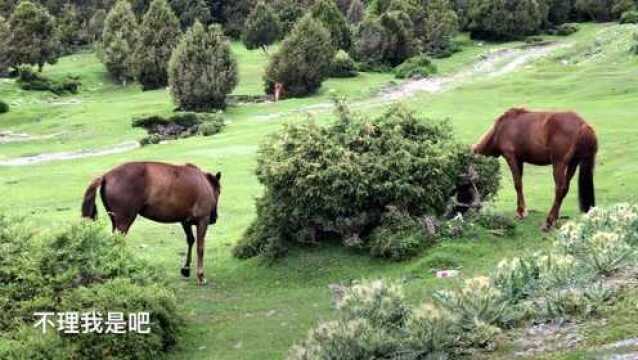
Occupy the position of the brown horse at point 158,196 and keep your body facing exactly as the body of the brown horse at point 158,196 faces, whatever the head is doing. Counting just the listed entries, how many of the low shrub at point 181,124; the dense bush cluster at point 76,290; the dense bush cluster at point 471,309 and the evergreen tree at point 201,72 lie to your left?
2

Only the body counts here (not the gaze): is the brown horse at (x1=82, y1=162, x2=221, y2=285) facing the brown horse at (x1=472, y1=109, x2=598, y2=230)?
yes

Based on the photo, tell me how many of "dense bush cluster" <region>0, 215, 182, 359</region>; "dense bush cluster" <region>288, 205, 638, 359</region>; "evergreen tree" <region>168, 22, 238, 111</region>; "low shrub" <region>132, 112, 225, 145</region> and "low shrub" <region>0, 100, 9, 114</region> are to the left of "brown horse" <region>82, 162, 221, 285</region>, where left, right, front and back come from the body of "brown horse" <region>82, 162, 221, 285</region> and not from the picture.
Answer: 3

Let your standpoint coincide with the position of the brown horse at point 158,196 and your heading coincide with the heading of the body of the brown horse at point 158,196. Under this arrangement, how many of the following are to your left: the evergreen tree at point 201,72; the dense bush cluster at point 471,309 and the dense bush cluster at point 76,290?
1

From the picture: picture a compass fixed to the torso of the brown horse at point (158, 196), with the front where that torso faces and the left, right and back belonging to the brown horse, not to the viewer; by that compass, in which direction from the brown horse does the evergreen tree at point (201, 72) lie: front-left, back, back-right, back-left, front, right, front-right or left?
left

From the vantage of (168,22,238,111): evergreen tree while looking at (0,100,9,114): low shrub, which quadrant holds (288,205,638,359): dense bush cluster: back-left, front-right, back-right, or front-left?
back-left

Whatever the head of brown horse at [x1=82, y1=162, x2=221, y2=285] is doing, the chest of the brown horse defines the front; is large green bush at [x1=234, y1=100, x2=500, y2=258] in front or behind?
in front

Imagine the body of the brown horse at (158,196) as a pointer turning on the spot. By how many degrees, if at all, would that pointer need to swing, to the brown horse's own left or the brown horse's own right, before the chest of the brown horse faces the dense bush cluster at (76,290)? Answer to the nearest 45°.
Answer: approximately 90° to the brown horse's own right

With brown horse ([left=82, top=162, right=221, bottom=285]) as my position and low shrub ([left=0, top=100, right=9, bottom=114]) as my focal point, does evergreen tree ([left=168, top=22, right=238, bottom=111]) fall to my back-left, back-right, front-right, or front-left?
front-right

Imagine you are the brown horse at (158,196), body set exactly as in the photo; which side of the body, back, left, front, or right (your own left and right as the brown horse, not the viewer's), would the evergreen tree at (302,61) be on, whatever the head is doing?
left

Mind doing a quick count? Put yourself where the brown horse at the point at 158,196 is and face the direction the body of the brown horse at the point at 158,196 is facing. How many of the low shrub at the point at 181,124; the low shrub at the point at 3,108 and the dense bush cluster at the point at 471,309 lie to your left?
2

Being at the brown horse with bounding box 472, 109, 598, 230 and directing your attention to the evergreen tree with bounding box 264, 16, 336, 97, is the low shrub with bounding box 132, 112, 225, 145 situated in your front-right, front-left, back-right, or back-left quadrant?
front-left

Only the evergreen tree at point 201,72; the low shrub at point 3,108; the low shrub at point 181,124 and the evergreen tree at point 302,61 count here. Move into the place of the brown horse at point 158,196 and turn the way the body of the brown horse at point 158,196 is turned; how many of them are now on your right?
0

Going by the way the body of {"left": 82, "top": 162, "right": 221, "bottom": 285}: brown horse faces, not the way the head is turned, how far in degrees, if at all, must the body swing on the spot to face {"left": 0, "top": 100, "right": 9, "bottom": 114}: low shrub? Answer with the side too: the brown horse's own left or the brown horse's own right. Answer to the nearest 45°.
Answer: approximately 90° to the brown horse's own left

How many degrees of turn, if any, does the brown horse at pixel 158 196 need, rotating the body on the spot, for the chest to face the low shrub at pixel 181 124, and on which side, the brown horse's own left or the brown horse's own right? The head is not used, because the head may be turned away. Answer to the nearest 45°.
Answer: approximately 90° to the brown horse's own left

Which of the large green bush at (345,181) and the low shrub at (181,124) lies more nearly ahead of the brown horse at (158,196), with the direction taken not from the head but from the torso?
the large green bush

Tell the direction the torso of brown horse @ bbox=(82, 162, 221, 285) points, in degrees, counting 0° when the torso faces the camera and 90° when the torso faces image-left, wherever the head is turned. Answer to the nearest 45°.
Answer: approximately 270°
